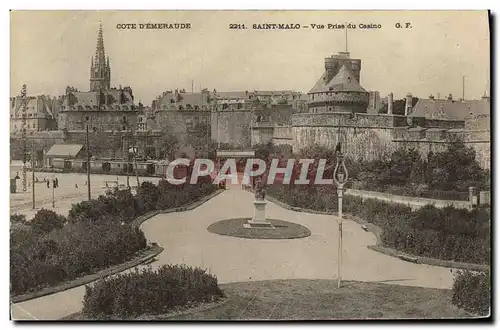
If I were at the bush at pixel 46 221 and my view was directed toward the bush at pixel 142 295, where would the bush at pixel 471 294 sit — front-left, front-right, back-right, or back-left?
front-left
